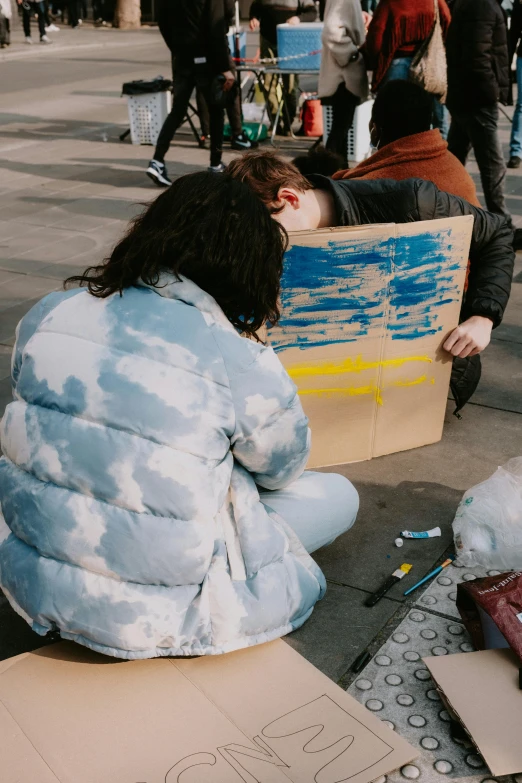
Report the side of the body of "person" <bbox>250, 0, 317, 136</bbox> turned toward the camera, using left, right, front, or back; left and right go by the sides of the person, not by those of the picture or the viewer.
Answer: front

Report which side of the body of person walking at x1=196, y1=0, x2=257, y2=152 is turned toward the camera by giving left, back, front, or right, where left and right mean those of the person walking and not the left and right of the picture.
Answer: right

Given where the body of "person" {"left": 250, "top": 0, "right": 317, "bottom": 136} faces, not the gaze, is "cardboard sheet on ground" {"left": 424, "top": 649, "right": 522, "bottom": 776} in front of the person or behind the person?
in front

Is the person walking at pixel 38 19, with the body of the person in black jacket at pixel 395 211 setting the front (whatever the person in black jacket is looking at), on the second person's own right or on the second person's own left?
on the second person's own right

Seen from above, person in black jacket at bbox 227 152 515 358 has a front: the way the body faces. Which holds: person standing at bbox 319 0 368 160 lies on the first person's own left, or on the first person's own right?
on the first person's own right

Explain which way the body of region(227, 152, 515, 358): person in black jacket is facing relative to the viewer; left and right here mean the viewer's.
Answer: facing the viewer and to the left of the viewer
